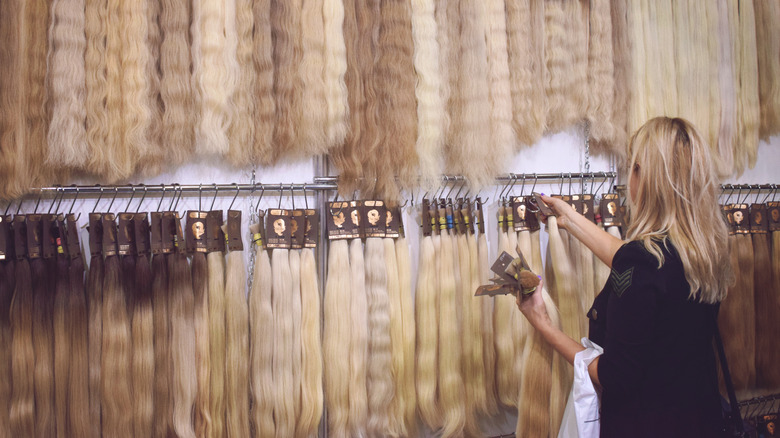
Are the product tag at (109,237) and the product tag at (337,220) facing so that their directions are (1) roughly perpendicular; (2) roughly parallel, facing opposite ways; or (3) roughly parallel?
roughly parallel

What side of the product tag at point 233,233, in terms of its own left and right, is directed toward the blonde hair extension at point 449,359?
left

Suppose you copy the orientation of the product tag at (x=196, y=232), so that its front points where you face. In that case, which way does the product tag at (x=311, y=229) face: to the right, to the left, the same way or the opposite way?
the same way

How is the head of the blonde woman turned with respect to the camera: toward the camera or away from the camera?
away from the camera

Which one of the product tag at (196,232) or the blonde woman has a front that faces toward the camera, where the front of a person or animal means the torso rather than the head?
the product tag

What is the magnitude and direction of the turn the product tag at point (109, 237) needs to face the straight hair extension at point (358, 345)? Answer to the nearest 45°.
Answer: approximately 90° to its left

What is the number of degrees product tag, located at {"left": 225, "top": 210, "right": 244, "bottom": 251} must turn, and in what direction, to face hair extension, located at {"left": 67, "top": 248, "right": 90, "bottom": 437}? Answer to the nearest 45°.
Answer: approximately 90° to its right

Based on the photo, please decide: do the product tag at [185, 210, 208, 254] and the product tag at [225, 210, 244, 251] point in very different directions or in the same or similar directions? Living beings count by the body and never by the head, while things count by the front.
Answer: same or similar directions

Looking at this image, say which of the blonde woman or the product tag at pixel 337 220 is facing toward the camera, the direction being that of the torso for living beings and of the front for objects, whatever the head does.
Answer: the product tag

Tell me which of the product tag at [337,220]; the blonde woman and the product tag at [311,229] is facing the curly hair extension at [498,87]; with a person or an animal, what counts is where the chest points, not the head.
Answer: the blonde woman

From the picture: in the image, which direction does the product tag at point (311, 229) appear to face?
toward the camera

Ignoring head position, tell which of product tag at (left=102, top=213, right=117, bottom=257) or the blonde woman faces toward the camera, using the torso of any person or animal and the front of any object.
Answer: the product tag

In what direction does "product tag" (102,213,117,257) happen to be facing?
toward the camera

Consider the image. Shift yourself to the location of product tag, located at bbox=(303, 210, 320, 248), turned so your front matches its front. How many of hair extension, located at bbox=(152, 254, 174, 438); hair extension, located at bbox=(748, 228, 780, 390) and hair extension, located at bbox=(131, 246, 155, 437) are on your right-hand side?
2

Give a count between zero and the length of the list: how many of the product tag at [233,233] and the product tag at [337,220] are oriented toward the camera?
2

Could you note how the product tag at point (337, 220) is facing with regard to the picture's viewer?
facing the viewer

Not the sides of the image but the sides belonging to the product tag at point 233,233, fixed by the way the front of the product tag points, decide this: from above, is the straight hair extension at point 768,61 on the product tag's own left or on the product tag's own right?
on the product tag's own left

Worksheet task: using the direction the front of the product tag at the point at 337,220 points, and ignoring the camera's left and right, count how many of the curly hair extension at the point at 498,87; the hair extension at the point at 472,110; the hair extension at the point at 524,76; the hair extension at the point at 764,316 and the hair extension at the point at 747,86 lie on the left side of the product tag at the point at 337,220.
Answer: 5

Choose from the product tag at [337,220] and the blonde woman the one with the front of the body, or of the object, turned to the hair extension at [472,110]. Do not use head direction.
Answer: the blonde woman
